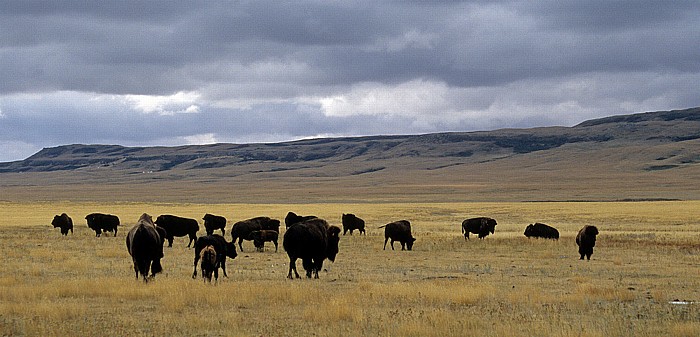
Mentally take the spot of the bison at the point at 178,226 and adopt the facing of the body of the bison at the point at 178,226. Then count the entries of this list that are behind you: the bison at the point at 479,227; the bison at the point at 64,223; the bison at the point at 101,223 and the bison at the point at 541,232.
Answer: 2

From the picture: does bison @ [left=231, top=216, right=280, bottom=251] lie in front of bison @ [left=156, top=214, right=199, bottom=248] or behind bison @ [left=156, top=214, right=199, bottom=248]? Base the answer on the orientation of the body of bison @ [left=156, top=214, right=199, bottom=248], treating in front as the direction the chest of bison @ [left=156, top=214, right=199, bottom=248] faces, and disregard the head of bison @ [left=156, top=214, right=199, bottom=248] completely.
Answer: behind

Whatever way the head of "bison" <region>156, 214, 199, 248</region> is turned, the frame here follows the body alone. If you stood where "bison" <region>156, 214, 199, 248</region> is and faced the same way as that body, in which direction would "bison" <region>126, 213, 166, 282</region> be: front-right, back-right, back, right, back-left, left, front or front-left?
left

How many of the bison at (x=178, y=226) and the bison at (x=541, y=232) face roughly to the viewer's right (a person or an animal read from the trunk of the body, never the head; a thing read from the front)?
0

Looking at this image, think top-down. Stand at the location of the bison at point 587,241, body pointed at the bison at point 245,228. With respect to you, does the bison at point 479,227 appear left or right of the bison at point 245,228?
right

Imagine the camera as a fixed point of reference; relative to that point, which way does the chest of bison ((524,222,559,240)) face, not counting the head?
to the viewer's left

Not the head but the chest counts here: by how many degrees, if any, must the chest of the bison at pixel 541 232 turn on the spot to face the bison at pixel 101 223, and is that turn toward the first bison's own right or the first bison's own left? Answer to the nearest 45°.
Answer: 0° — it already faces it

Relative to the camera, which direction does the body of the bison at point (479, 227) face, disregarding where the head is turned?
to the viewer's right

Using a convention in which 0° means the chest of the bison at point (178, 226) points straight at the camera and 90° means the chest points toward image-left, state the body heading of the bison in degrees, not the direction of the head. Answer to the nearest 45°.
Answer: approximately 90°
